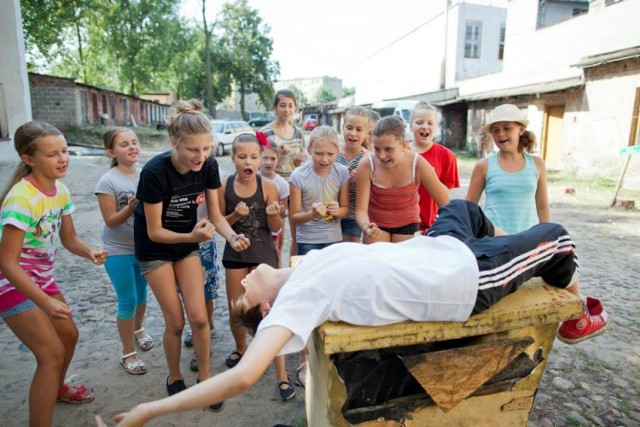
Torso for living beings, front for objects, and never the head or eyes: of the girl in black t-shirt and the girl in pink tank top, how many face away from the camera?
0

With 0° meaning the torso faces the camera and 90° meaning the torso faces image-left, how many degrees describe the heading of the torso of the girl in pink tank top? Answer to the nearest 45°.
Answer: approximately 45°

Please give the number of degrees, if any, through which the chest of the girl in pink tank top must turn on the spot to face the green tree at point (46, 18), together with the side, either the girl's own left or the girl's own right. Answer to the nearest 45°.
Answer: approximately 90° to the girl's own right

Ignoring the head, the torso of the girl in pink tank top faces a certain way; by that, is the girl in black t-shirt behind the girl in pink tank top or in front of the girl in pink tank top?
in front

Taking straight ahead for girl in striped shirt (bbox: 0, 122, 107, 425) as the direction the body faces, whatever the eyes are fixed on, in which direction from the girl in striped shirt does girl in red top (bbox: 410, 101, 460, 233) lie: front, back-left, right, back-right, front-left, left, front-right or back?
front-left

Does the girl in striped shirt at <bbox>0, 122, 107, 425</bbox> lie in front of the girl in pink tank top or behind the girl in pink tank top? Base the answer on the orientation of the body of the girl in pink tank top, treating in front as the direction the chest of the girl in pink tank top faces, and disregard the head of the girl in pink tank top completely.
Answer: in front

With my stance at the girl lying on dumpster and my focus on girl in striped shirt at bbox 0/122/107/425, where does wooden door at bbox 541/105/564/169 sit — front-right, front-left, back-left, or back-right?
back-right

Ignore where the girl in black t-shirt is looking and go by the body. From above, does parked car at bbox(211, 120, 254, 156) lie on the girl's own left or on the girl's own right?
on the girl's own left

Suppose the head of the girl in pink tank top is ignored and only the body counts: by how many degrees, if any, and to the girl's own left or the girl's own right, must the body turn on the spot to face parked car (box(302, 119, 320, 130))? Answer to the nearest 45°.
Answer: approximately 135° to the girl's own right

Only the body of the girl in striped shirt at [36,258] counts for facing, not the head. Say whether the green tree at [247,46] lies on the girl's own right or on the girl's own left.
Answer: on the girl's own left

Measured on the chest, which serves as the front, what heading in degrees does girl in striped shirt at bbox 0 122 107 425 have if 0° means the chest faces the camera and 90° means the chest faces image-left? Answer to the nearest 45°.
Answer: approximately 315°

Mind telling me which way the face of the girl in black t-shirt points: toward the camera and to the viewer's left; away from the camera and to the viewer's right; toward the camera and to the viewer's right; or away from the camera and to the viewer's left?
toward the camera and to the viewer's right

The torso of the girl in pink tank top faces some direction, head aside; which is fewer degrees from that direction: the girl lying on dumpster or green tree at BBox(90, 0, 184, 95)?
the girl lying on dumpster

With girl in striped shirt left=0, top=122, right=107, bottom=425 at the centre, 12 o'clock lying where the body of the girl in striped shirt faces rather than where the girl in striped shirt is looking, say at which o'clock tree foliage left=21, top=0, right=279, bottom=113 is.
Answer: The tree foliage is roughly at 8 o'clock from the girl in striped shirt.

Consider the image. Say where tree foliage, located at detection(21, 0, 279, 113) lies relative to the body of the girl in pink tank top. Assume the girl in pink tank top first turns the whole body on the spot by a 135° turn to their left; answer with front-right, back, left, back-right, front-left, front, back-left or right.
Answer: back-left

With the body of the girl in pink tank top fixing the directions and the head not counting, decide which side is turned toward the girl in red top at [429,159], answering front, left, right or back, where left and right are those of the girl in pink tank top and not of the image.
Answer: back

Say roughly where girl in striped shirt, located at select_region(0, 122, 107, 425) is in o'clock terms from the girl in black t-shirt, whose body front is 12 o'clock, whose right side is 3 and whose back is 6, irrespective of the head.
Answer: The girl in striped shirt is roughly at 4 o'clock from the girl in black t-shirt.
